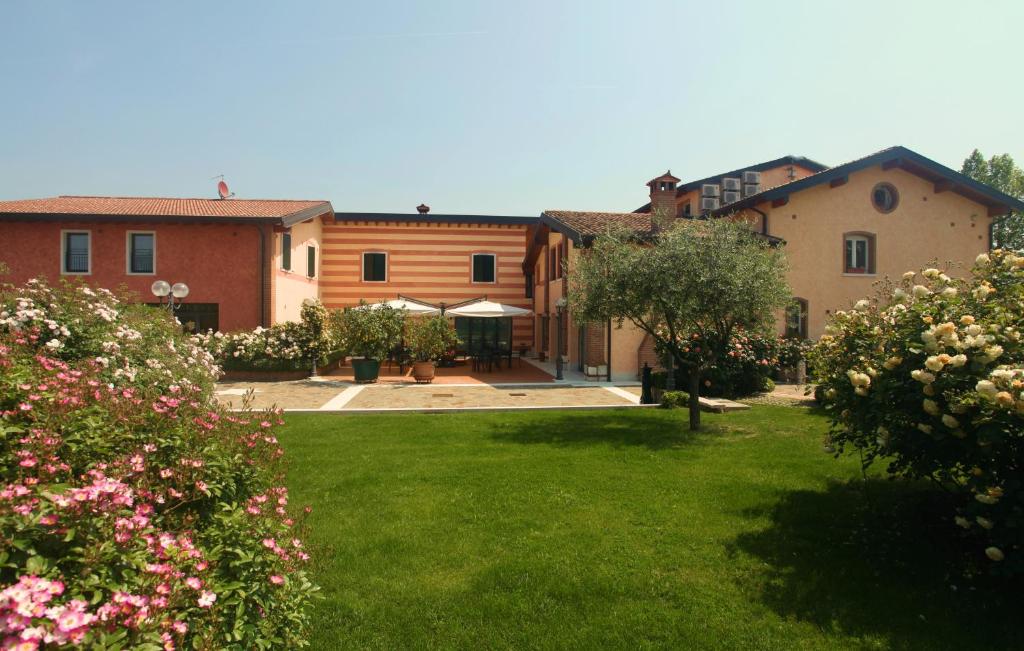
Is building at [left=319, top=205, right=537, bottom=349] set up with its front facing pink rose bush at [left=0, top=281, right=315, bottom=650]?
yes

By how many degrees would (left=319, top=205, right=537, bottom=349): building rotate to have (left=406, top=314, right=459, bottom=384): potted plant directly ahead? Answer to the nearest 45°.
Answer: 0° — it already faces it

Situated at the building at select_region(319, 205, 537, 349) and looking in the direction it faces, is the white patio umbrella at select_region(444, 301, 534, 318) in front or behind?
in front

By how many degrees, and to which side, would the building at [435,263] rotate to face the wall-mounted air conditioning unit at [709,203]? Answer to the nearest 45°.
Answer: approximately 90° to its left

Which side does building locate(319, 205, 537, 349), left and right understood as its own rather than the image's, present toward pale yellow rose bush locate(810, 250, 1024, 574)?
front

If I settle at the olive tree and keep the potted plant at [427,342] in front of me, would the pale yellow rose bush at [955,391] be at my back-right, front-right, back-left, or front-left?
back-left

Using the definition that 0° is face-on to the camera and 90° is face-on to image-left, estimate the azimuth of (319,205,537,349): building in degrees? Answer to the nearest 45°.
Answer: approximately 0°

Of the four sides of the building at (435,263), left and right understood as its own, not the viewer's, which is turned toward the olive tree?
front

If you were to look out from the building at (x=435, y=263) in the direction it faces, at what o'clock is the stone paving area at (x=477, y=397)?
The stone paving area is roughly at 12 o'clock from the building.

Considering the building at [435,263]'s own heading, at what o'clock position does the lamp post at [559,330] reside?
The lamp post is roughly at 11 o'clock from the building.
